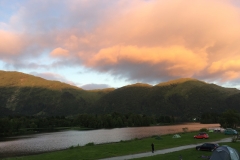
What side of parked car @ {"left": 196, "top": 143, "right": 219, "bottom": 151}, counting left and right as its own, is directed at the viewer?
left
